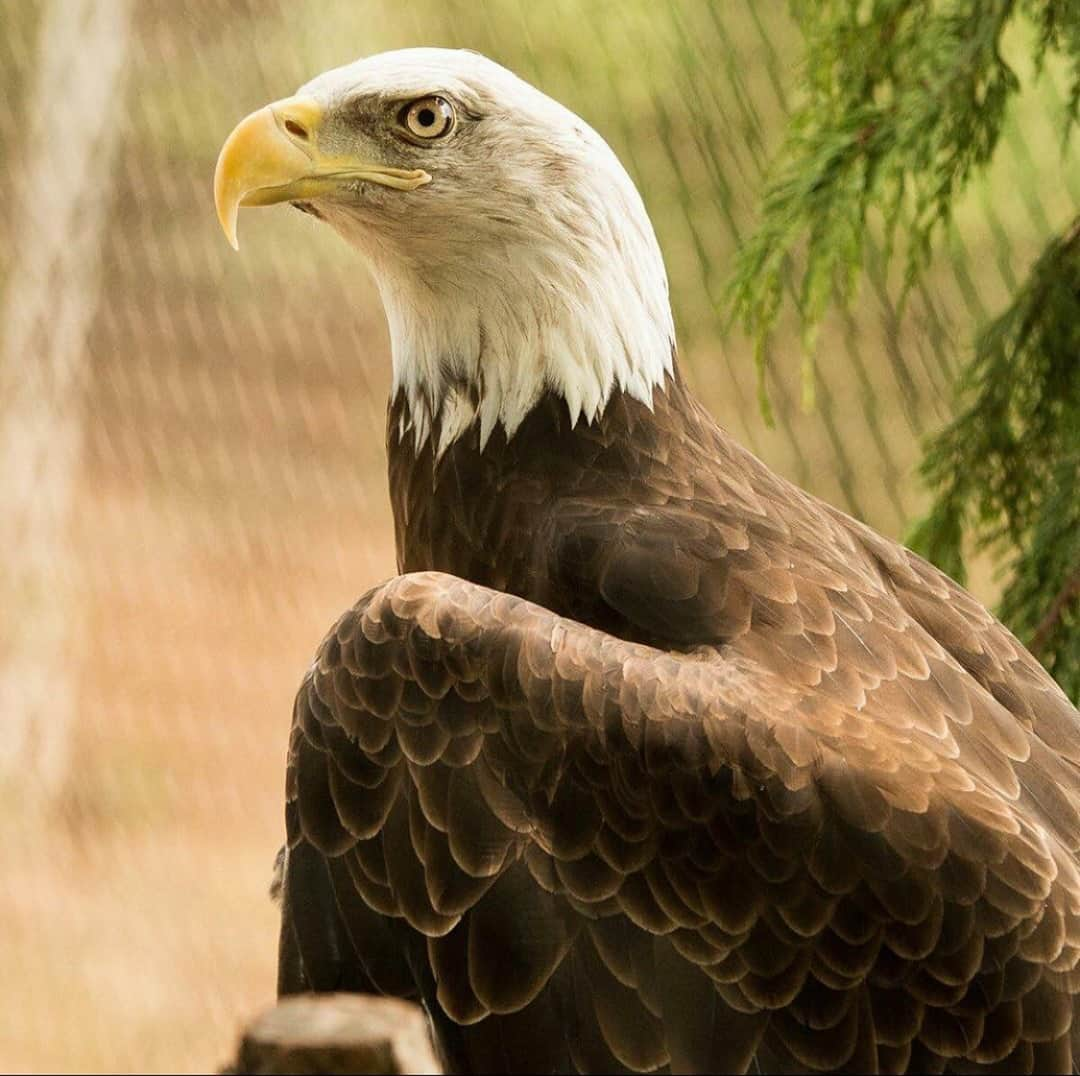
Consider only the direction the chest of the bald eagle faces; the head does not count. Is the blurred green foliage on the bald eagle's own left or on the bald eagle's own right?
on the bald eagle's own right

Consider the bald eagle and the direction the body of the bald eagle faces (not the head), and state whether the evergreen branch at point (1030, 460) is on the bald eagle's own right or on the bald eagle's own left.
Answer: on the bald eagle's own right
